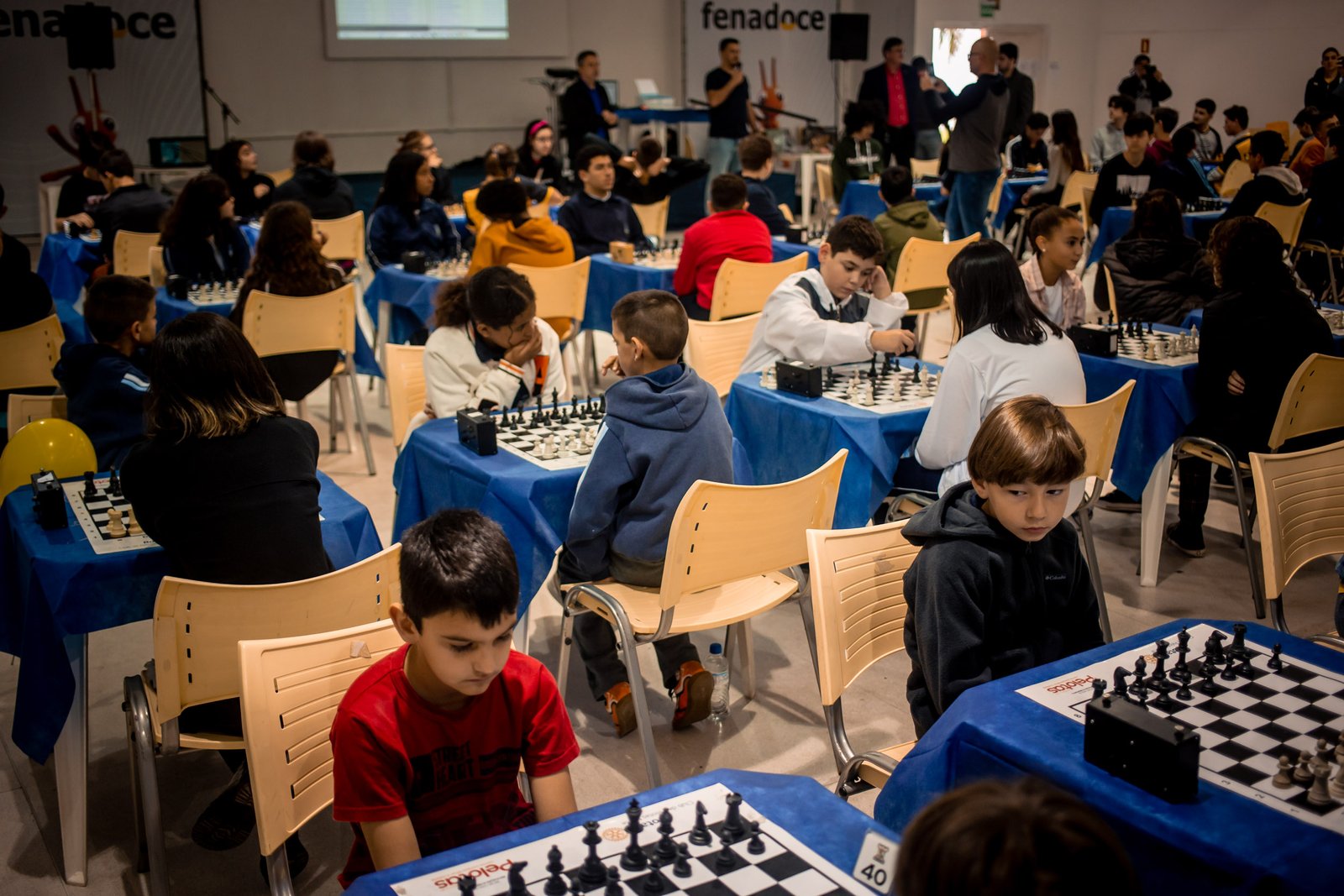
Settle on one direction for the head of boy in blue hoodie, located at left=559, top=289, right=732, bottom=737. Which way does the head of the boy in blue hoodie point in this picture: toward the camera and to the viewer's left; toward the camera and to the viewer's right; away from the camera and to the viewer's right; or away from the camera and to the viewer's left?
away from the camera and to the viewer's left

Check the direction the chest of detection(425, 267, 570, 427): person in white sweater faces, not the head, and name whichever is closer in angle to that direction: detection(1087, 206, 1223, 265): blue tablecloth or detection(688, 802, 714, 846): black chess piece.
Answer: the black chess piece

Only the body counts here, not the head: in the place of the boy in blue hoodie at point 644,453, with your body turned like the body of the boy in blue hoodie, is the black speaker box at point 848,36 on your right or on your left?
on your right

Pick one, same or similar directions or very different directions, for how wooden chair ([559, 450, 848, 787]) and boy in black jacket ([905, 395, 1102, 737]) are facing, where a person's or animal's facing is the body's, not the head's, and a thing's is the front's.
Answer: very different directions

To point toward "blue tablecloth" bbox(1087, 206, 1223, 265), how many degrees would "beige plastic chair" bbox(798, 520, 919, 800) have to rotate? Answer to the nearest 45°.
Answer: approximately 135° to its left

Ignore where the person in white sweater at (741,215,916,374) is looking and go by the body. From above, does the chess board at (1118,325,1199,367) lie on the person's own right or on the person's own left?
on the person's own left

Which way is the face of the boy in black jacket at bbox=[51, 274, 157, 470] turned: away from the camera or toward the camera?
away from the camera

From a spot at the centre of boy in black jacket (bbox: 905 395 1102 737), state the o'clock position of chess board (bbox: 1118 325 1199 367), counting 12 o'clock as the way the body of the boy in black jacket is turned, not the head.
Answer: The chess board is roughly at 8 o'clock from the boy in black jacket.

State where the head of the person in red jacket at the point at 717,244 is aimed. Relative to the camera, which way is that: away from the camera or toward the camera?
away from the camera

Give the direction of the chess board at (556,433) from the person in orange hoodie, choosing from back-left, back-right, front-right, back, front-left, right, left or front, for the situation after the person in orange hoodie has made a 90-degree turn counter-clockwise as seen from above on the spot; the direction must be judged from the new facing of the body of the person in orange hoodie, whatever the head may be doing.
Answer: front-left
